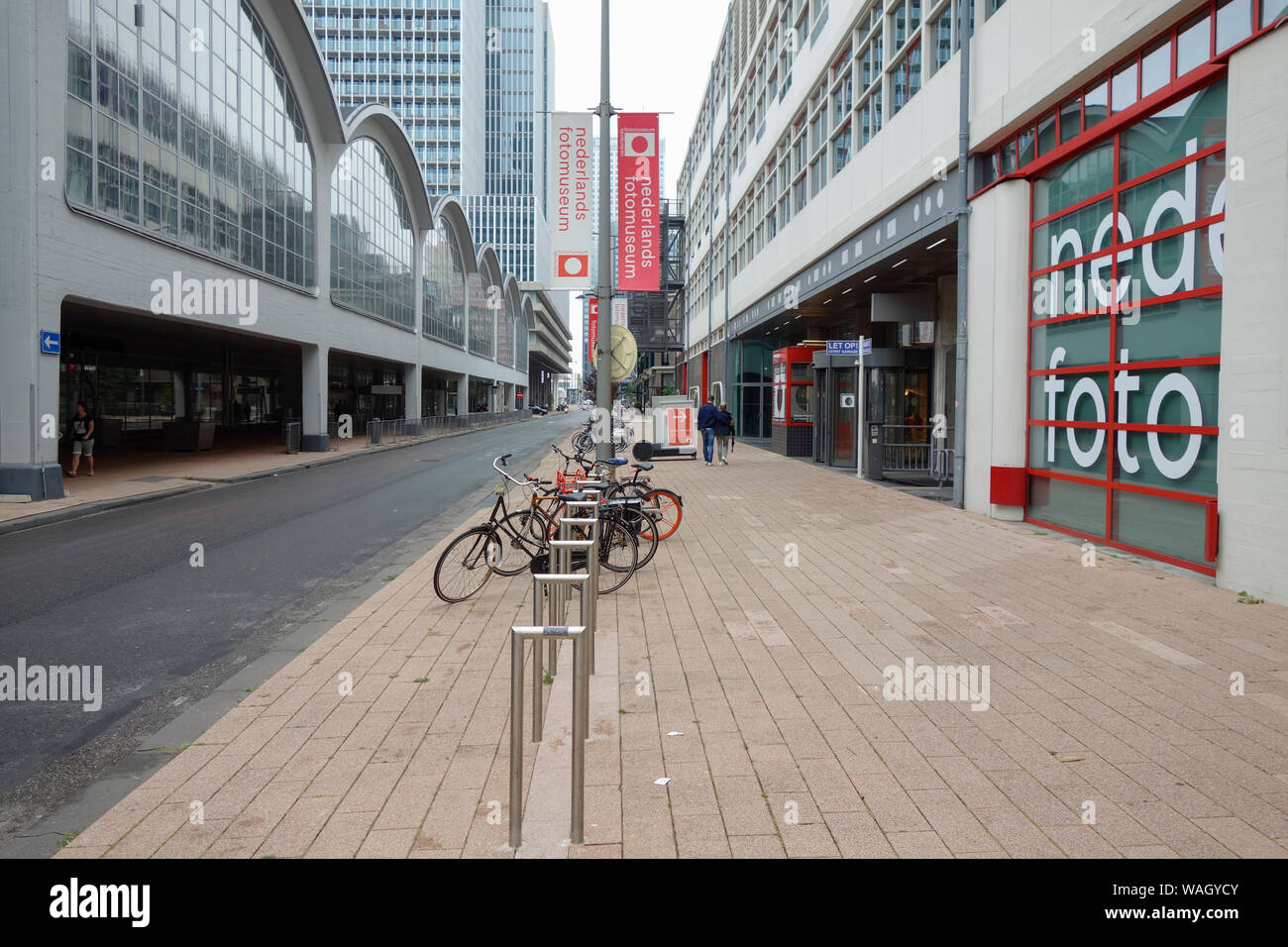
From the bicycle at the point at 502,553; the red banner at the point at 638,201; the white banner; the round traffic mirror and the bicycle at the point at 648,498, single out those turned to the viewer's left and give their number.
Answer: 2

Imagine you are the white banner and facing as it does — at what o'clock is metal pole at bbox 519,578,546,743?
The metal pole is roughly at 12 o'clock from the white banner.

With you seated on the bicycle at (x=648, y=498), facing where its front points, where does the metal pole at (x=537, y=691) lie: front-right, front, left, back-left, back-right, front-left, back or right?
left

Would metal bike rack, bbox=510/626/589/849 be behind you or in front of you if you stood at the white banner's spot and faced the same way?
in front

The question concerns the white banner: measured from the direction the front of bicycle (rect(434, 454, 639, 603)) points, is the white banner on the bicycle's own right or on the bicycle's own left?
on the bicycle's own right

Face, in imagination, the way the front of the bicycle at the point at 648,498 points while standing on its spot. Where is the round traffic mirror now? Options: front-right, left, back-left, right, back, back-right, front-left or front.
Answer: right

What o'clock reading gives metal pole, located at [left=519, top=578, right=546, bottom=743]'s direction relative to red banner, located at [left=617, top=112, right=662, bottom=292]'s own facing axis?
The metal pole is roughly at 12 o'clock from the red banner.

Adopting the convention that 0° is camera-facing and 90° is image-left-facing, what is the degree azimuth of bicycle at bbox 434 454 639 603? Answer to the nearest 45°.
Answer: approximately 90°

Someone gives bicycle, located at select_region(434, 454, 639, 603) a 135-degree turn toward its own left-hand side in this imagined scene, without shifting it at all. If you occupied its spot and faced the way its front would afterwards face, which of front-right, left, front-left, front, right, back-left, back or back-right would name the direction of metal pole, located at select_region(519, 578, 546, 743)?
front-right

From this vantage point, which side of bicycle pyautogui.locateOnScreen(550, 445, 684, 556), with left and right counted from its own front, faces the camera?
left

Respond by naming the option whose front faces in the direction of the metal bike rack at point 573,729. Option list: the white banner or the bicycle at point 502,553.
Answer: the white banner

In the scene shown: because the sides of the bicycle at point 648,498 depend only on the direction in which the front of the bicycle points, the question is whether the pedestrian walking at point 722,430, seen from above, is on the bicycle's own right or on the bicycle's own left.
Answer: on the bicycle's own right
